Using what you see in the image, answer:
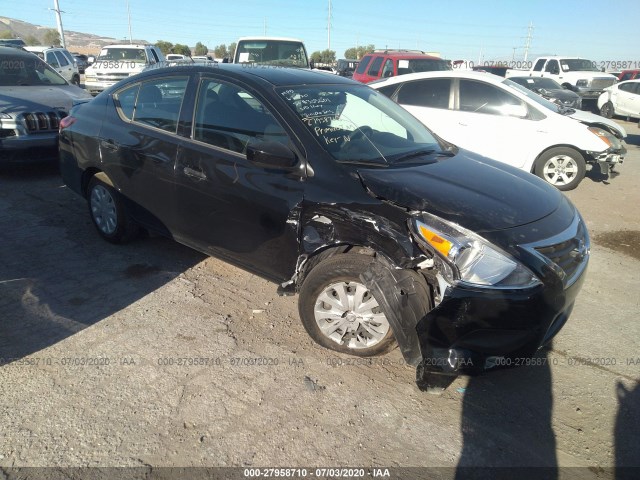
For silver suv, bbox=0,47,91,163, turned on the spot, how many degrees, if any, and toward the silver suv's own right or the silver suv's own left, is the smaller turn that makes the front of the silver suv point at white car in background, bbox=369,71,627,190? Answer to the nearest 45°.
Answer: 0° — it already faces it

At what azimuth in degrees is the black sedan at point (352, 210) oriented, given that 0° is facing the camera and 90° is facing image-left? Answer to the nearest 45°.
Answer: approximately 315°

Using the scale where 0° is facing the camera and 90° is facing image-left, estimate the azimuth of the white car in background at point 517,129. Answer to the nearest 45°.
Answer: approximately 315°

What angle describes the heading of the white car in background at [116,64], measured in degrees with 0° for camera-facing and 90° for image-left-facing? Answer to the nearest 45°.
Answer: approximately 45°

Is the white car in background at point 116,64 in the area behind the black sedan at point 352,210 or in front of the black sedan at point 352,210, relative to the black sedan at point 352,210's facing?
behind

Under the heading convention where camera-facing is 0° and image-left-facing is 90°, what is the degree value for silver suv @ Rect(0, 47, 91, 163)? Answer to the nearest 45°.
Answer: approximately 315°
